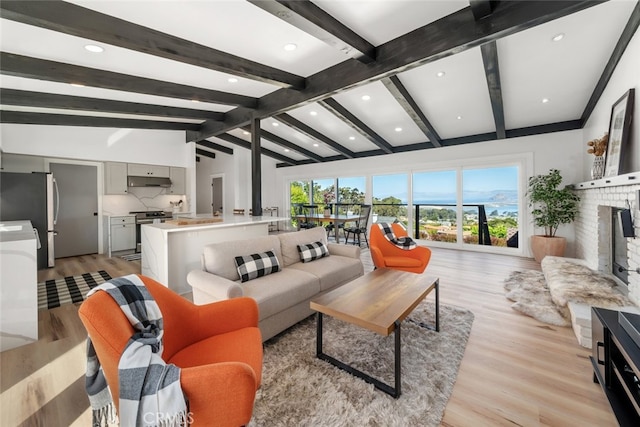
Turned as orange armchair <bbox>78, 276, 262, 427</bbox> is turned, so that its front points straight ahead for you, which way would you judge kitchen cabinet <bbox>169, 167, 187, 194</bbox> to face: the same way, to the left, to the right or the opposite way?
to the right

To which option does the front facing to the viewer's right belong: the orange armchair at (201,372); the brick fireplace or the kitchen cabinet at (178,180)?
the orange armchair

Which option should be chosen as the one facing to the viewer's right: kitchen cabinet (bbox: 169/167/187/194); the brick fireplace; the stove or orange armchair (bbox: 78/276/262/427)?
the orange armchair

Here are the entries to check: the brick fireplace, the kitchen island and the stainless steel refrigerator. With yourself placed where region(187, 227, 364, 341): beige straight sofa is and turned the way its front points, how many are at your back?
2

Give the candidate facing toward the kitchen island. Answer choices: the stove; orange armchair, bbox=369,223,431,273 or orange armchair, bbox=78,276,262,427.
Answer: the stove

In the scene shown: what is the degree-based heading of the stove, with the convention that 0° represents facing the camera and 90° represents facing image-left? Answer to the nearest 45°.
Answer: approximately 0°

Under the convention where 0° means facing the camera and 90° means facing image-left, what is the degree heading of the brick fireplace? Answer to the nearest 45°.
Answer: approximately 45°

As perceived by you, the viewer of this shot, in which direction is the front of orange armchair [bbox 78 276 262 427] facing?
facing to the right of the viewer

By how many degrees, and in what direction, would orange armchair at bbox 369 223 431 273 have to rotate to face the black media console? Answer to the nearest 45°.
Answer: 0° — it already faces it
